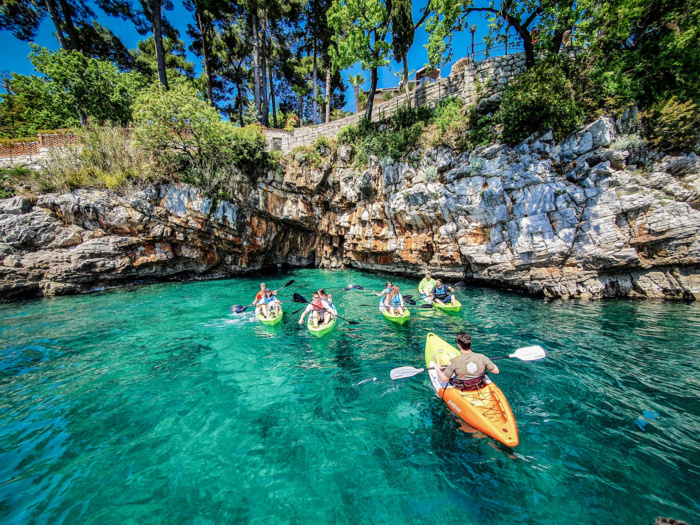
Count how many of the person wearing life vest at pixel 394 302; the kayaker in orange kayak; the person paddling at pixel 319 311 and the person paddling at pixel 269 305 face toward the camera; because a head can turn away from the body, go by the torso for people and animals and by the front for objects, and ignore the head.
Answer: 3

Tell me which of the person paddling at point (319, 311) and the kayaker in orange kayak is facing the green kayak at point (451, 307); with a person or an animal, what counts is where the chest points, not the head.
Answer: the kayaker in orange kayak

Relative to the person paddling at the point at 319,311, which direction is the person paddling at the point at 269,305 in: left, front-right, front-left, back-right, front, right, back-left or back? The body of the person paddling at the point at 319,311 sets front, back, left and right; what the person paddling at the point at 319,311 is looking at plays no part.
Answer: back-right

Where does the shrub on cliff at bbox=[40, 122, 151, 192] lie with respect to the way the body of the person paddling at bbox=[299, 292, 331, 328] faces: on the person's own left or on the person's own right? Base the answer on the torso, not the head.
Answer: on the person's own right

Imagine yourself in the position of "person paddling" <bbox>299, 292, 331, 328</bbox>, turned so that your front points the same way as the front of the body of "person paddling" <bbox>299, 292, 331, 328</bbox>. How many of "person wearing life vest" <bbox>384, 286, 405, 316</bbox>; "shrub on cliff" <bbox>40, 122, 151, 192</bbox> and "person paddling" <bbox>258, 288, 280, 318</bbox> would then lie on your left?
1

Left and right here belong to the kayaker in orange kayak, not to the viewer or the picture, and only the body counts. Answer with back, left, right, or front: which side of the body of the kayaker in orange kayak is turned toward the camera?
back

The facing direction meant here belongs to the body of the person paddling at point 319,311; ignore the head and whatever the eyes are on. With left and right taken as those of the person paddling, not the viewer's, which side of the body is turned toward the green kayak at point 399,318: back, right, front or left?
left

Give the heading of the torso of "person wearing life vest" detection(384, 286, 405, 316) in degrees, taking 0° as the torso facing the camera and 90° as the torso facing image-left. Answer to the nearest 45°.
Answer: approximately 0°

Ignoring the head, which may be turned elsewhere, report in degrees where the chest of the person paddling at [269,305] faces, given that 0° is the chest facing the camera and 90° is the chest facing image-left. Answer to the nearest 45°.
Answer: approximately 0°

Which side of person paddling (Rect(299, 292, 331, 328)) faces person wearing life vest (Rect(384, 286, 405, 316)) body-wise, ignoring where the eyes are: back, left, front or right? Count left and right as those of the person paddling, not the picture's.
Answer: left

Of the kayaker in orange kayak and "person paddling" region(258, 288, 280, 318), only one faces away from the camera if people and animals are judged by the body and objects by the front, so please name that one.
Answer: the kayaker in orange kayak
